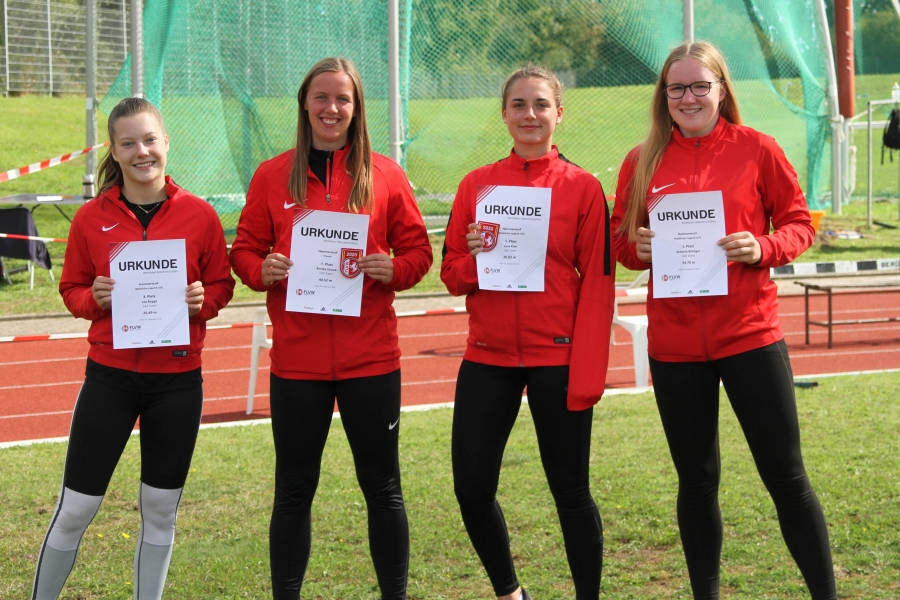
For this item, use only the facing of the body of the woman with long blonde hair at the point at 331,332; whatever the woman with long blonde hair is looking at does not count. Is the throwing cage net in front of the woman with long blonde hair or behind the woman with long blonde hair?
behind

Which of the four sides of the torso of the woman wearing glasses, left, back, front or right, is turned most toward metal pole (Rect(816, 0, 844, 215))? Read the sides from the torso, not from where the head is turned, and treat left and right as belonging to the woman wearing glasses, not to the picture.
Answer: back

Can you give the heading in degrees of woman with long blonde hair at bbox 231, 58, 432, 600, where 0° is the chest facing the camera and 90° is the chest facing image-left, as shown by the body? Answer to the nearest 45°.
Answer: approximately 0°

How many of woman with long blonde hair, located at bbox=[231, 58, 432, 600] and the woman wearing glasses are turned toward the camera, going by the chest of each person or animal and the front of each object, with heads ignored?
2

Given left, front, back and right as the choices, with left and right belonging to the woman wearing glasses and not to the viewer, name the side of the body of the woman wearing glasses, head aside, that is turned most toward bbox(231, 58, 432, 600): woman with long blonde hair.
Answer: right

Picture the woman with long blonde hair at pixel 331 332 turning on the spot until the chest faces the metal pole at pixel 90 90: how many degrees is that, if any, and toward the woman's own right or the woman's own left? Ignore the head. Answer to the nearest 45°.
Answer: approximately 180°
